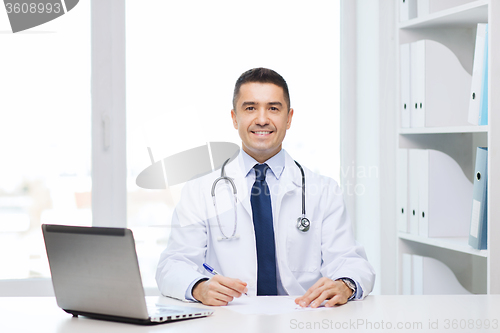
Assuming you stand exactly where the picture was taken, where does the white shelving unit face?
facing the viewer and to the left of the viewer

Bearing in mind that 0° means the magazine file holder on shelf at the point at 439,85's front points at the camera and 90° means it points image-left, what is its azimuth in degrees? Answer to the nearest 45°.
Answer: approximately 45°

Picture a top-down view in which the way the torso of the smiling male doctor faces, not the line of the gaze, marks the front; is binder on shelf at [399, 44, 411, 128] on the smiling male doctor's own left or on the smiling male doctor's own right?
on the smiling male doctor's own left

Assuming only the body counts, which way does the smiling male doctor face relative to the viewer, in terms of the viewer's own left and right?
facing the viewer

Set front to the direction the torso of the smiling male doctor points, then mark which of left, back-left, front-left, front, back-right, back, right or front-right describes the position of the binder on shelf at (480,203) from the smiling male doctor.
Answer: left

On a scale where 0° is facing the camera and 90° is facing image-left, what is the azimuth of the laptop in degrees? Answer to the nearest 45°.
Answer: approximately 225°

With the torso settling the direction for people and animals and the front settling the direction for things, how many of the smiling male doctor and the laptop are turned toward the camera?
1

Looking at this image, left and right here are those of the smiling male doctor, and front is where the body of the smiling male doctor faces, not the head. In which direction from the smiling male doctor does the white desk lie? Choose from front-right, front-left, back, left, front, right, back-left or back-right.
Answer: front

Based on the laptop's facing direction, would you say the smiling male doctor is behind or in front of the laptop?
in front
